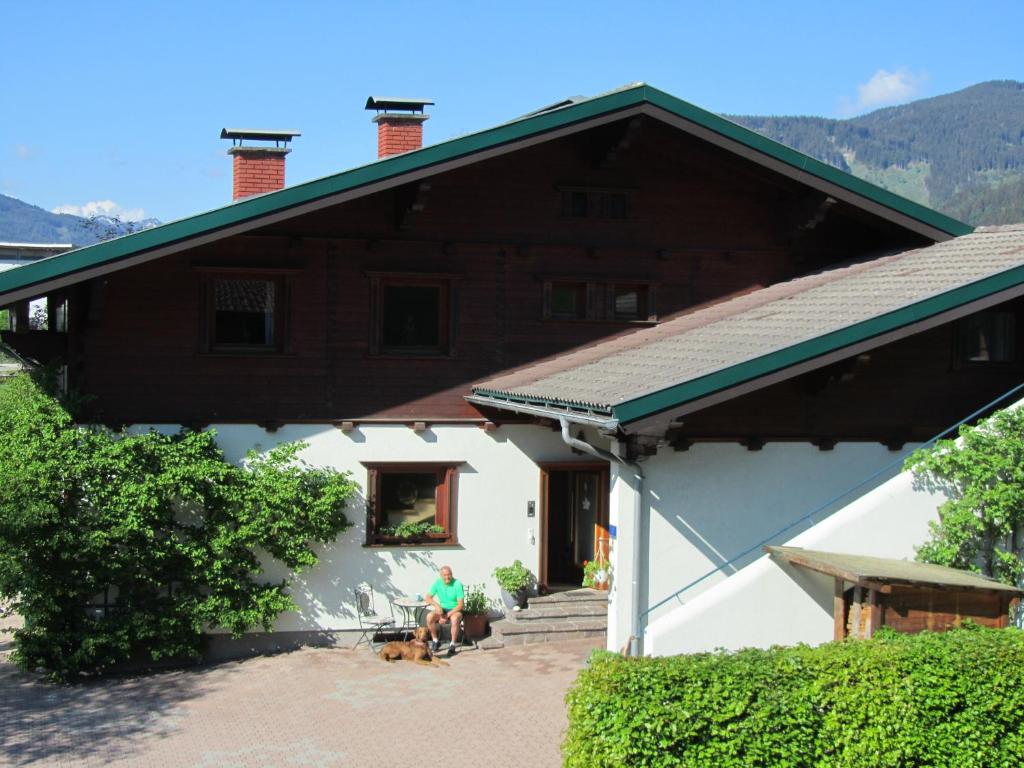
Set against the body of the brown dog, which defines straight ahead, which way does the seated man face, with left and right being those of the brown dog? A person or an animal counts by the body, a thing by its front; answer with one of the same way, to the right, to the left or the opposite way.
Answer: to the right

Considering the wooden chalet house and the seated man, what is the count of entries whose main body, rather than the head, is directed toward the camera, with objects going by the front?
2

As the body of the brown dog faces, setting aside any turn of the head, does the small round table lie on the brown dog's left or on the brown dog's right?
on the brown dog's left

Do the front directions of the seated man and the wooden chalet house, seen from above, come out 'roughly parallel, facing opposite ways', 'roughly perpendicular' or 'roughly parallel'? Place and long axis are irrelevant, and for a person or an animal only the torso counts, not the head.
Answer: roughly parallel

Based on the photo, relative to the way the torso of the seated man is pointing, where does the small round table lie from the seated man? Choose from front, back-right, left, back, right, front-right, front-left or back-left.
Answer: back-right

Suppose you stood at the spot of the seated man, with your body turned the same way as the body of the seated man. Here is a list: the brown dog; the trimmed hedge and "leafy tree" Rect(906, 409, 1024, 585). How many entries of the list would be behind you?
0

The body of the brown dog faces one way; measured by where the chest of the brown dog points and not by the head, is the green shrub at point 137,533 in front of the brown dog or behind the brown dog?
behind

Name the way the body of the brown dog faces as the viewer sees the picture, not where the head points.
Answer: to the viewer's right

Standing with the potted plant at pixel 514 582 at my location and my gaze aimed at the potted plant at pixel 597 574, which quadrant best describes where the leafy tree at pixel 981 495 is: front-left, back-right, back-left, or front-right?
front-right

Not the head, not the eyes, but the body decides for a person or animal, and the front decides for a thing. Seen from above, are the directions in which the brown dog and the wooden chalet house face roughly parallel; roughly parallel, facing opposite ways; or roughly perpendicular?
roughly perpendicular

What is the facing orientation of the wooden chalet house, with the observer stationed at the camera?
facing the viewer

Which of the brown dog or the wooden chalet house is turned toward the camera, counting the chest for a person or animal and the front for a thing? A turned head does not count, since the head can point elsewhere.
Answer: the wooden chalet house

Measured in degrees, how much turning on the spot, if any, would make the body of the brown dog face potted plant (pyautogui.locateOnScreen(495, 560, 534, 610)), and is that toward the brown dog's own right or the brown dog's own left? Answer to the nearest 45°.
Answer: approximately 45° to the brown dog's own left

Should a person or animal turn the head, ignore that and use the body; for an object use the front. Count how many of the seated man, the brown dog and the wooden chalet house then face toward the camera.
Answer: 2
